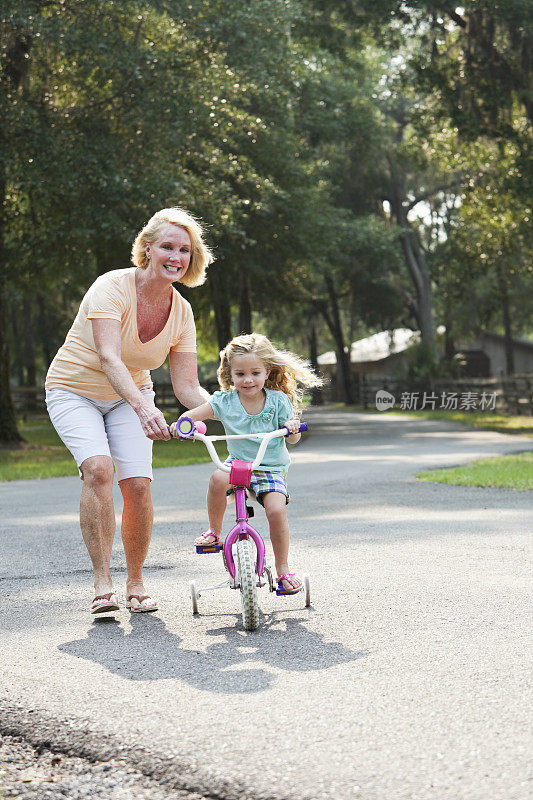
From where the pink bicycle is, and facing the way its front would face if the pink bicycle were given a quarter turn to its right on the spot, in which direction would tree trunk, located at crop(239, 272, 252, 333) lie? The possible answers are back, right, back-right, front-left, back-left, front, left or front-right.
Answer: right

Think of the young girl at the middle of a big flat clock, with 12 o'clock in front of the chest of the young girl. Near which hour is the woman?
The woman is roughly at 3 o'clock from the young girl.

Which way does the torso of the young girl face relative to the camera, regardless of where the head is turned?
toward the camera

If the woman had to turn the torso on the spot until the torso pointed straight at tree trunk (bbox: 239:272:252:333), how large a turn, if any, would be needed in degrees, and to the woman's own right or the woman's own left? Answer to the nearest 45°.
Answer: approximately 135° to the woman's own left

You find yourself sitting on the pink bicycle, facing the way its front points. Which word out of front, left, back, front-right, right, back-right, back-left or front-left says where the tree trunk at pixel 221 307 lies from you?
back

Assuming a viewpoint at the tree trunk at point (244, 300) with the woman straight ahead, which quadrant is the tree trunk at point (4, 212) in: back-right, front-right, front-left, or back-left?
front-right

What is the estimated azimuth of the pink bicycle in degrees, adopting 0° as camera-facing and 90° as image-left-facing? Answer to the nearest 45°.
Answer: approximately 0°

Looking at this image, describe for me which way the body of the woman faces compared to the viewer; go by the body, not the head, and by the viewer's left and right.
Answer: facing the viewer and to the right of the viewer

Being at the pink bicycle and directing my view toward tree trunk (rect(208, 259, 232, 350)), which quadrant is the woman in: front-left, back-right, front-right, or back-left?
front-left

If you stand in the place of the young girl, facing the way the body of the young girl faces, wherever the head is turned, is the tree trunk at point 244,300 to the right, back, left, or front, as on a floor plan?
back
